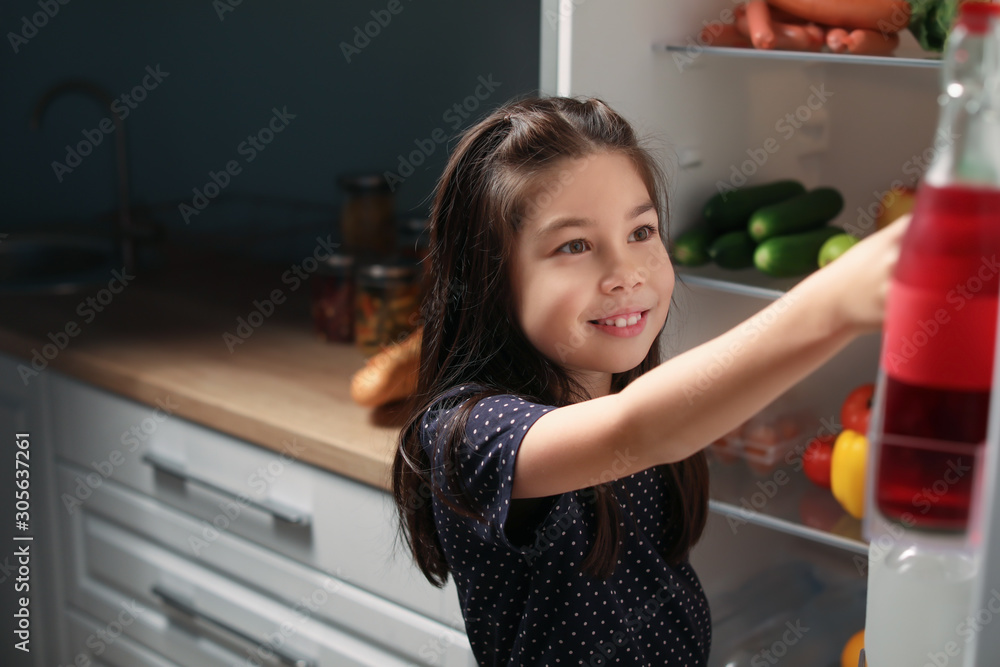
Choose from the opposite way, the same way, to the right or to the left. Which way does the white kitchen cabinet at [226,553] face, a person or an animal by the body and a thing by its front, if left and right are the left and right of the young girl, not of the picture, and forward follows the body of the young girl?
to the right

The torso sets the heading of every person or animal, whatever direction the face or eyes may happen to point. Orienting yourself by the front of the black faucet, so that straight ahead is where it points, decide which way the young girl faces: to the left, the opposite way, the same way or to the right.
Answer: to the left

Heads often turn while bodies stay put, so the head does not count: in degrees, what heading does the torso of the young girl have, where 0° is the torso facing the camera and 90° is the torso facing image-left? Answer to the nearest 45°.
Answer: approximately 315°

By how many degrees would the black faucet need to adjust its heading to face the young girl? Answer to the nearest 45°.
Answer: approximately 90° to its left
